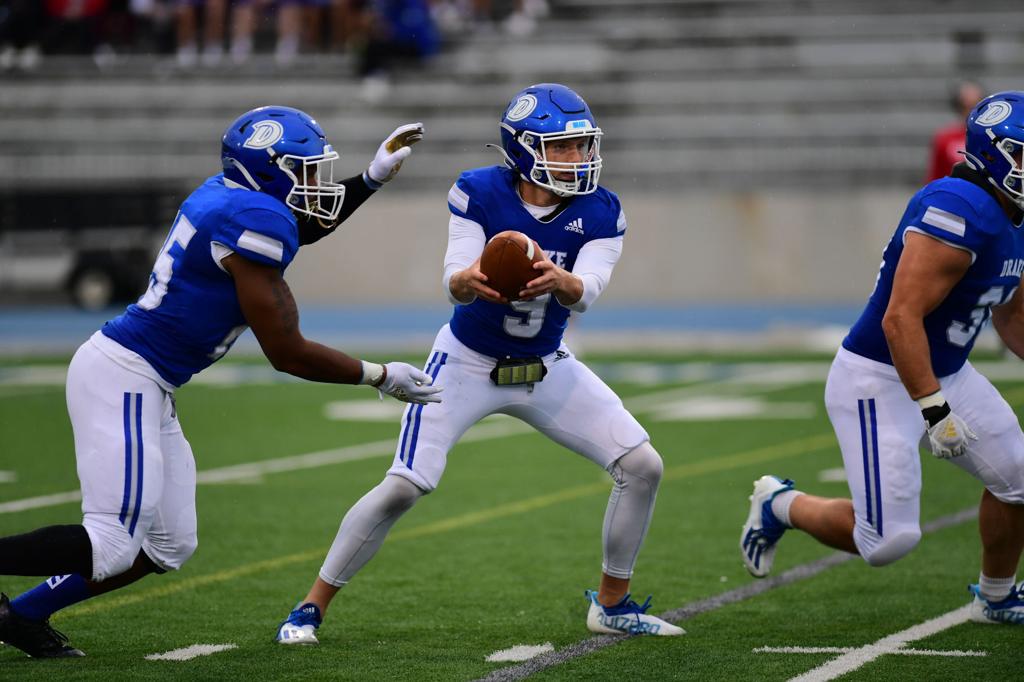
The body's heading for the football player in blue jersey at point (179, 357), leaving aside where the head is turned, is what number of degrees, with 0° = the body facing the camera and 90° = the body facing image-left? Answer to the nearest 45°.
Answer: approximately 270°

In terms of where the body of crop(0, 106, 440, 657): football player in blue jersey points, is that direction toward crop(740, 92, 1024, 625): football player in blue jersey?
yes

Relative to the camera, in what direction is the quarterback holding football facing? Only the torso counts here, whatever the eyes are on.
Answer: toward the camera

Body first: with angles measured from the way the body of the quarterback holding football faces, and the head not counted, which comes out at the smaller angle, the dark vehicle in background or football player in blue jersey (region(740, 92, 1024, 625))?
the football player in blue jersey

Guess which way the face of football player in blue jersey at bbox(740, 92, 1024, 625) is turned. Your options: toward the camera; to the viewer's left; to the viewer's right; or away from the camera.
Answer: to the viewer's right

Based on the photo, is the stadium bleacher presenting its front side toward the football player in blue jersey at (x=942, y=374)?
yes

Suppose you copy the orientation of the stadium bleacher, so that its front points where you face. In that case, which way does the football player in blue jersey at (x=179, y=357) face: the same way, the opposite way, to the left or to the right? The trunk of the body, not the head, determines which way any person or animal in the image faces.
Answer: to the left

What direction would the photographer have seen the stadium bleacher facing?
facing the viewer

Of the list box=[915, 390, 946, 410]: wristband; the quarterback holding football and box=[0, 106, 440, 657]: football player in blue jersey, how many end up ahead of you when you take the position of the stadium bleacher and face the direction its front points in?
3

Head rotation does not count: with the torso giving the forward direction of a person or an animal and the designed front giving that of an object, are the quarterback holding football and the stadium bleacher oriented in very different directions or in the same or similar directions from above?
same or similar directions

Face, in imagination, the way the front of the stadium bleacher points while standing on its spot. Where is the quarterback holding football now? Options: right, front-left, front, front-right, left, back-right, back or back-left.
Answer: front

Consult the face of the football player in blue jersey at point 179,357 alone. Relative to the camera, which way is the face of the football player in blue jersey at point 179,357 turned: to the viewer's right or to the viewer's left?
to the viewer's right

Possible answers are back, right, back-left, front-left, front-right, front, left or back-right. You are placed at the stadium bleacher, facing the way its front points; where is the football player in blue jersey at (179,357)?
front

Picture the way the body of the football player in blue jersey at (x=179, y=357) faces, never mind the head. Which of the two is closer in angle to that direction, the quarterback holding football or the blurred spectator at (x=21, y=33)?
the quarterback holding football
